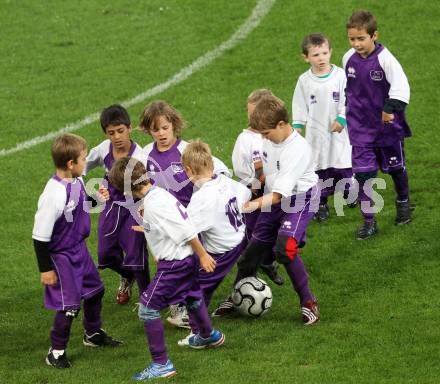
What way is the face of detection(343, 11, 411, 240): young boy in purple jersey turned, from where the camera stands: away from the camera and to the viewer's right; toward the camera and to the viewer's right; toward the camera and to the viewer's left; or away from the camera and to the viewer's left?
toward the camera and to the viewer's left

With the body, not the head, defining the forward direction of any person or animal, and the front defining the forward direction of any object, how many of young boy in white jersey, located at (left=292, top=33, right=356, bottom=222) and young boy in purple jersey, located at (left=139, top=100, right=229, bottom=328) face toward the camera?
2

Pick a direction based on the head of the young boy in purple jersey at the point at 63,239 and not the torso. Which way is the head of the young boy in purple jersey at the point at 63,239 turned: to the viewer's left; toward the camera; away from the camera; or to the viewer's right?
to the viewer's right

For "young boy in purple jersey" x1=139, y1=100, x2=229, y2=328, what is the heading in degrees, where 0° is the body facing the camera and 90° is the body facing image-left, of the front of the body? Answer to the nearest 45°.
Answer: approximately 0°

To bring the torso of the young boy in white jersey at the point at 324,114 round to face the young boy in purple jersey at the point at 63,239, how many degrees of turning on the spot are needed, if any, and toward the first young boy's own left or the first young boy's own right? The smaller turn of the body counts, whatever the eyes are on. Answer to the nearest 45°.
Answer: approximately 45° to the first young boy's own right

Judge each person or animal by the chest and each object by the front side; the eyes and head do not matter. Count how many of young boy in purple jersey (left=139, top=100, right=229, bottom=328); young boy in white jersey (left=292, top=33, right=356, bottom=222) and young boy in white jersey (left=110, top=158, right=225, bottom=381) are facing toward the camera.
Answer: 2

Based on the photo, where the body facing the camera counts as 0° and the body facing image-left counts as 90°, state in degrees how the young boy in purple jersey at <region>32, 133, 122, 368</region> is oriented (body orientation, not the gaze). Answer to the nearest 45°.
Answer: approximately 315°
